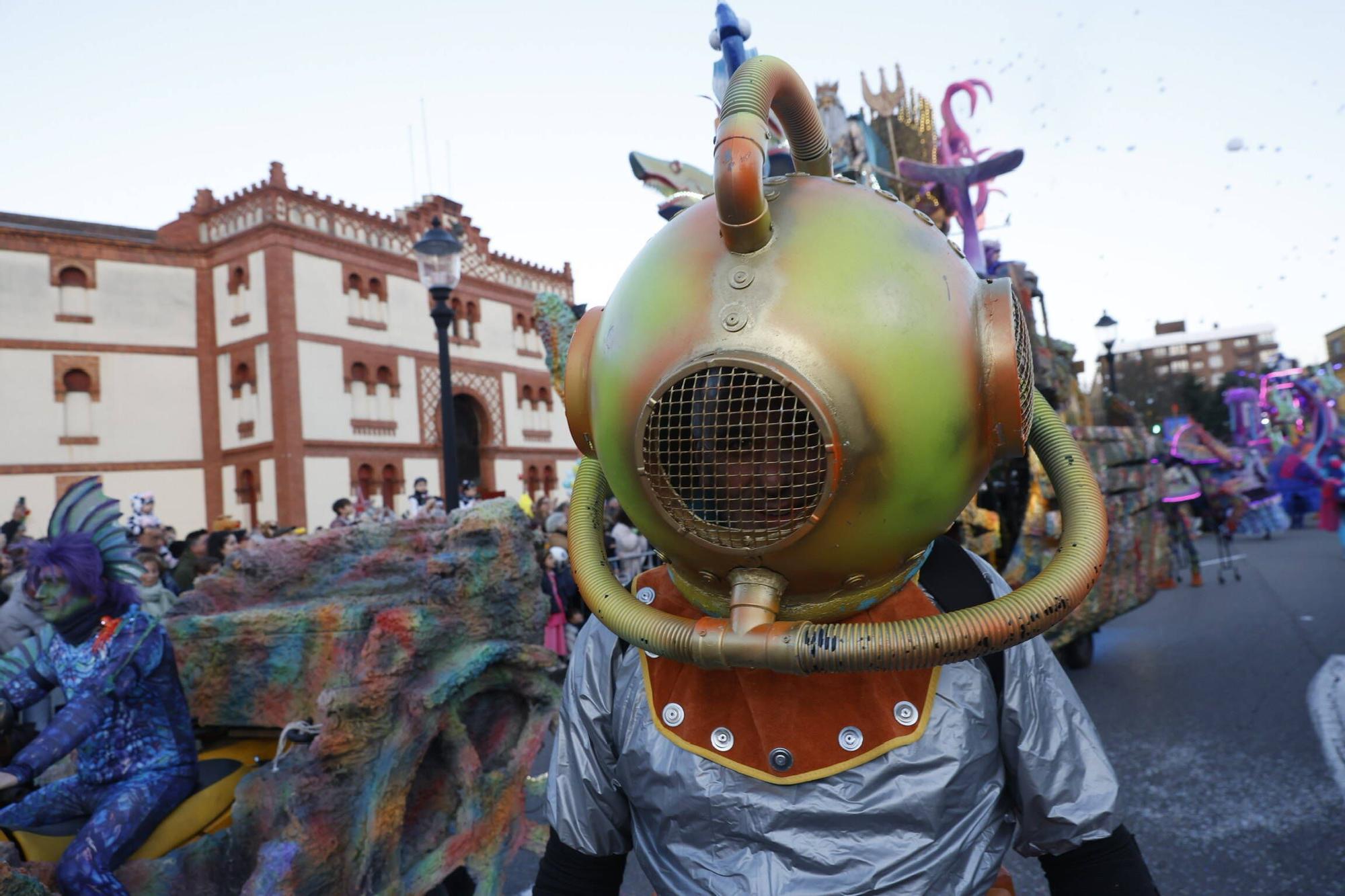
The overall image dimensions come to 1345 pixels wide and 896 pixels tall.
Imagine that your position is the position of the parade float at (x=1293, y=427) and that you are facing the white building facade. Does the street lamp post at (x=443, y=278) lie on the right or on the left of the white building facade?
left

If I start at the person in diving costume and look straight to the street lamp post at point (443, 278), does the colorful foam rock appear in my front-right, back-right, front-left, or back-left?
front-left

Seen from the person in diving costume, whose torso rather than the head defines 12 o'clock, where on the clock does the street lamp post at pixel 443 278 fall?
The street lamp post is roughly at 5 o'clock from the person in diving costume.

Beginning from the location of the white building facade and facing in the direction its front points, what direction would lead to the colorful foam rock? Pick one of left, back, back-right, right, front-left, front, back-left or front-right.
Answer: front-right

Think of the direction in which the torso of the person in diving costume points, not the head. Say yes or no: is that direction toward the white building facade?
no

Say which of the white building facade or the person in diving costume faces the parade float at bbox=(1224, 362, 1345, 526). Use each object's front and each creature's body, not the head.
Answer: the white building facade

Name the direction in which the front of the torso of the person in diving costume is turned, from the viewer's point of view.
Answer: toward the camera

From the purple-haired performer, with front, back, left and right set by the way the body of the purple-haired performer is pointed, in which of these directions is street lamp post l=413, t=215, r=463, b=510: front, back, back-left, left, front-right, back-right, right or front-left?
back

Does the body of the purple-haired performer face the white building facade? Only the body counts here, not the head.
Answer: no

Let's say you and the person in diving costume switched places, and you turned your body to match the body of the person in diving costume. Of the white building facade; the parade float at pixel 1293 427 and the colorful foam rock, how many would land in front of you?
0
